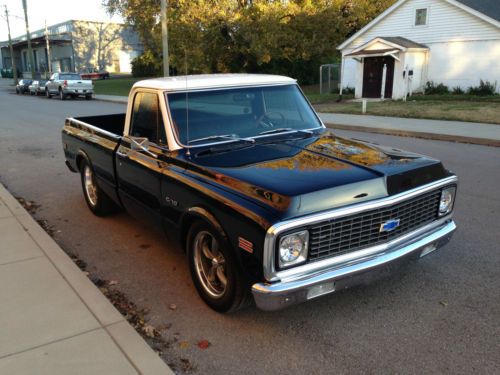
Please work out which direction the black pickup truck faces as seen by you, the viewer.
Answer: facing the viewer and to the right of the viewer

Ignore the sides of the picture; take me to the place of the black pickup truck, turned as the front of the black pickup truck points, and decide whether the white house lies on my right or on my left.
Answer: on my left

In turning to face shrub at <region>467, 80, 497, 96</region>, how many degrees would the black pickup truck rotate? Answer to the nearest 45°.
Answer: approximately 90° to its left

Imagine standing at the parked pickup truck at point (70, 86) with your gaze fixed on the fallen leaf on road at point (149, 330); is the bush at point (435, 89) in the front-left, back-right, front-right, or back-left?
front-left

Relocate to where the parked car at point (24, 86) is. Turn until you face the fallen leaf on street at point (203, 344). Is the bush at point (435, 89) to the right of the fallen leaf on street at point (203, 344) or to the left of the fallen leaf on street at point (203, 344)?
left

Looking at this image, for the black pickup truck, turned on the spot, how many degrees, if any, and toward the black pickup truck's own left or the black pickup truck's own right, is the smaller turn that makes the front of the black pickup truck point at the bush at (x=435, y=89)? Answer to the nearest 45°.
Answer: approximately 90° to the black pickup truck's own left
